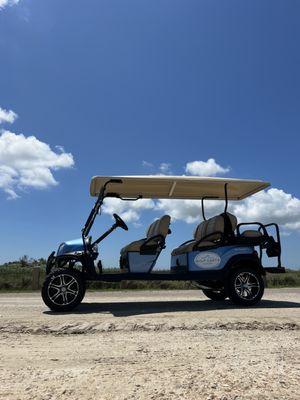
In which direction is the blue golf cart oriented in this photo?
to the viewer's left
